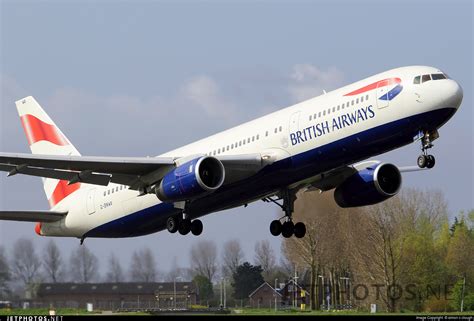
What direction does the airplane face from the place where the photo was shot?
facing the viewer and to the right of the viewer
